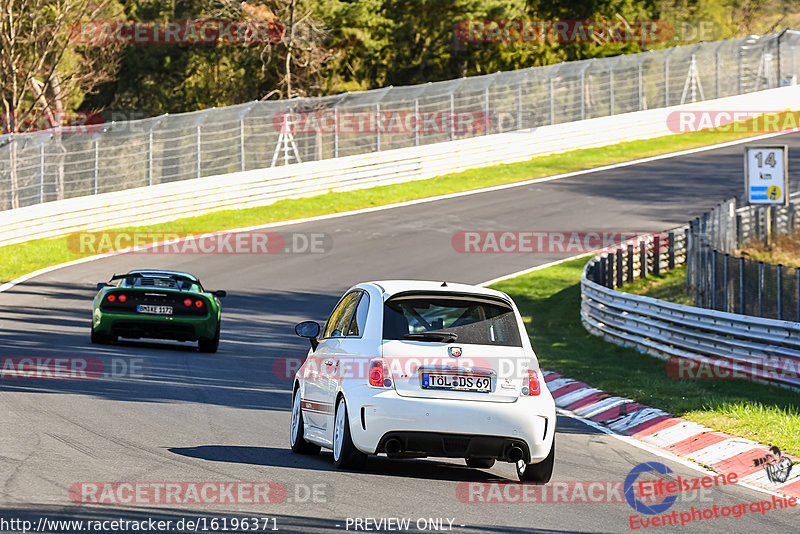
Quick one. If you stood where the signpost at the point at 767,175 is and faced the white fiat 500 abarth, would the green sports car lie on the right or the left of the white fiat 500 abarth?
right

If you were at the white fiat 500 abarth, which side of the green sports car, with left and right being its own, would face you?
back

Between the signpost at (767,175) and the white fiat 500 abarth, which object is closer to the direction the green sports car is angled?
the signpost

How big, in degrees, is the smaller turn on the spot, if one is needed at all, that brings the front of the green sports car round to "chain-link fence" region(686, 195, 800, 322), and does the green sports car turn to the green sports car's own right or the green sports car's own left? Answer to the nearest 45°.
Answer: approximately 90° to the green sports car's own right

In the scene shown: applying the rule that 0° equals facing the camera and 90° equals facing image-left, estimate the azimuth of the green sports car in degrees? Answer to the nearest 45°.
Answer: approximately 180°
